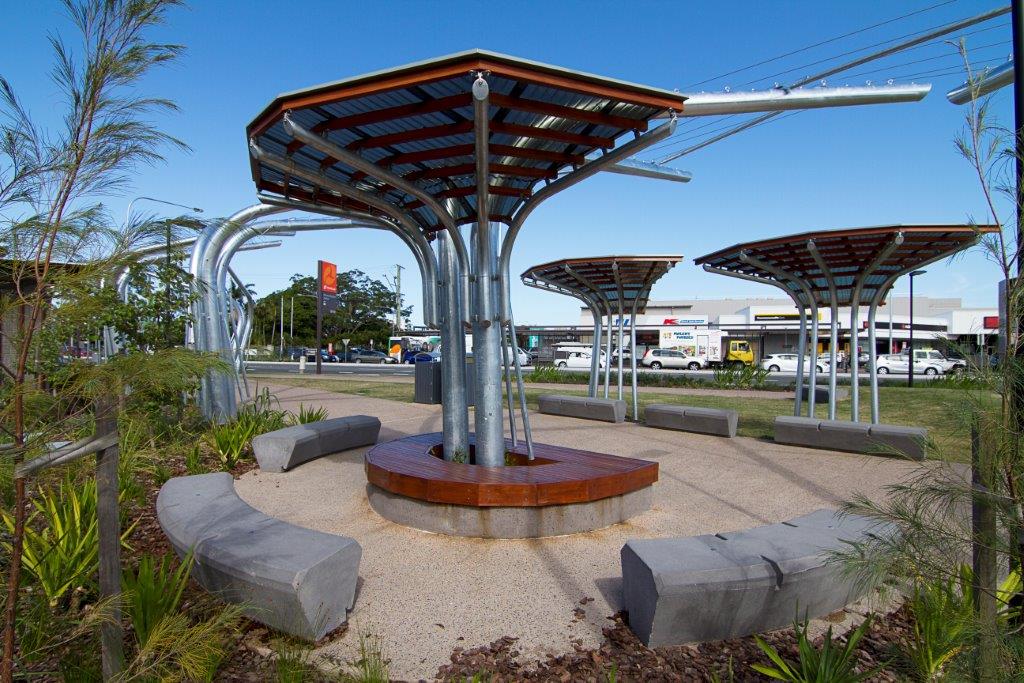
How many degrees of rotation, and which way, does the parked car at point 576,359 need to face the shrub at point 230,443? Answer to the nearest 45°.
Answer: approximately 90° to its left

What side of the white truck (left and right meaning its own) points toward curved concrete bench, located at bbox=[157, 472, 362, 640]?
right

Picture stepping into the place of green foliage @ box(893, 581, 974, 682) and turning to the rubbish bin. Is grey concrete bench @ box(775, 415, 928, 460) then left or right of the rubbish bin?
right

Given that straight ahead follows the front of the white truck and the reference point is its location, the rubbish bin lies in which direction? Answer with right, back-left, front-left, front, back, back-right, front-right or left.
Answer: right

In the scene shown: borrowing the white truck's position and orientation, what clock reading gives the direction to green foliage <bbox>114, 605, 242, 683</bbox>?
The green foliage is roughly at 3 o'clock from the white truck.

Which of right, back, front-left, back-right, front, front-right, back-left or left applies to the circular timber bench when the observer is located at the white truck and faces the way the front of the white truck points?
right

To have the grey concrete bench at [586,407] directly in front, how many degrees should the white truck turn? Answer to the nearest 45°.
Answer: approximately 90° to its right

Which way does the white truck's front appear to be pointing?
to the viewer's right

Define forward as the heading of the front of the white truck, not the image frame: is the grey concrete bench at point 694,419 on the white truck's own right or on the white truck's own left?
on the white truck's own right

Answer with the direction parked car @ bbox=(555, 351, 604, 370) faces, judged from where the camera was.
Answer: facing to the right of the viewer

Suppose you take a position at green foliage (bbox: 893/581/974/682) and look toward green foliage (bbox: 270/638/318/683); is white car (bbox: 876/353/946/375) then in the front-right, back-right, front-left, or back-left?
back-right

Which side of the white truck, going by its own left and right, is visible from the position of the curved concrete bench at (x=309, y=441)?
right

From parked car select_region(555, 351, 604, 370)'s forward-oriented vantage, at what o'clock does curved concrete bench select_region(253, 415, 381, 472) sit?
The curved concrete bench is roughly at 3 o'clock from the parked car.

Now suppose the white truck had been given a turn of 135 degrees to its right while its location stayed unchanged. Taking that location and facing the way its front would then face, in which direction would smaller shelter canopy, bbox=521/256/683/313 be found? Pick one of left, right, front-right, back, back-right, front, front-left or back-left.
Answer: front-left

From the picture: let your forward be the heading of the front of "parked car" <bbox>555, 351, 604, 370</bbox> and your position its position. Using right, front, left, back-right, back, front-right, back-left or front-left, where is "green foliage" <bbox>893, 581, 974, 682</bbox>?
right

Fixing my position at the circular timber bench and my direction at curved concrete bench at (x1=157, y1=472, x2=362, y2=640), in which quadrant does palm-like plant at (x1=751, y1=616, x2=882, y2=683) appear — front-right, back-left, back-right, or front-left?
front-left

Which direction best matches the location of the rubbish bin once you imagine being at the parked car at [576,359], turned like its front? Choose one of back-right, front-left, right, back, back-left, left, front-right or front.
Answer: left

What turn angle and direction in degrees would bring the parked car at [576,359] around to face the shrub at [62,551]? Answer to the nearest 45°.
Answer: approximately 90° to its left

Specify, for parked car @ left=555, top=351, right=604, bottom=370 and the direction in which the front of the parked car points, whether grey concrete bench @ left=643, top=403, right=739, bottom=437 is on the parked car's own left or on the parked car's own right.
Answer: on the parked car's own right
